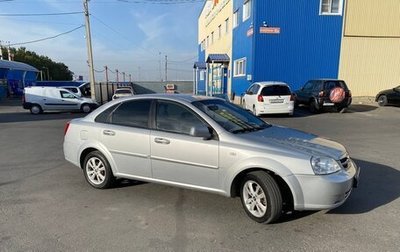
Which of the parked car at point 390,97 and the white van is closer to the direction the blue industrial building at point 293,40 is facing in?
the white van

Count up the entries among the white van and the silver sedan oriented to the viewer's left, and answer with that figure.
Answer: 0

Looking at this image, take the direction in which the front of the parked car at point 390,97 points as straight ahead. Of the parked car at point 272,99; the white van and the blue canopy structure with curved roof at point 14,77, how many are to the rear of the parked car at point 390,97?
0

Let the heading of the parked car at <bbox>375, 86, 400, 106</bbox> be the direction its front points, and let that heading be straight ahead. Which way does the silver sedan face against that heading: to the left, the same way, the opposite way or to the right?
the opposite way

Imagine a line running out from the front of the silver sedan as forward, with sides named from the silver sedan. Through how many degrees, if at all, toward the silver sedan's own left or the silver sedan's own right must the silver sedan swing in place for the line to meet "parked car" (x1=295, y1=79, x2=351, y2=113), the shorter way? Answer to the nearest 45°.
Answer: approximately 90° to the silver sedan's own left

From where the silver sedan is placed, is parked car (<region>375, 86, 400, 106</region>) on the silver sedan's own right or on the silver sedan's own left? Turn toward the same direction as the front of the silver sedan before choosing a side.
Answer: on the silver sedan's own left

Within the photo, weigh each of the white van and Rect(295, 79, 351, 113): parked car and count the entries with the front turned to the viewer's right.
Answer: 1

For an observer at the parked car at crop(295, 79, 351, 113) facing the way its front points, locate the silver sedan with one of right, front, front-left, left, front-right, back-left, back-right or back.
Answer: back-left

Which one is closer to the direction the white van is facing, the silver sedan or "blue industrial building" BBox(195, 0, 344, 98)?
the blue industrial building

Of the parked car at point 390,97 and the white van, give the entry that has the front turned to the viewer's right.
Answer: the white van

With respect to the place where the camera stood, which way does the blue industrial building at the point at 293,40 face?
facing to the left of the viewer

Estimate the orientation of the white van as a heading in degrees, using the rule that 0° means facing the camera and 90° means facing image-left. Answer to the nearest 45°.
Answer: approximately 270°

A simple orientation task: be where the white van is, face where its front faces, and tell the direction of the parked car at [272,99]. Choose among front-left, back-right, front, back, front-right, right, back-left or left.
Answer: front-right

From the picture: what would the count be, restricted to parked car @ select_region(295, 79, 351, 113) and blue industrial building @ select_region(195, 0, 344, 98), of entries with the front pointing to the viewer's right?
0
